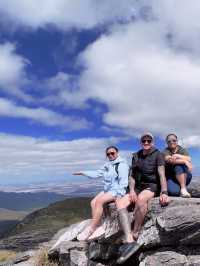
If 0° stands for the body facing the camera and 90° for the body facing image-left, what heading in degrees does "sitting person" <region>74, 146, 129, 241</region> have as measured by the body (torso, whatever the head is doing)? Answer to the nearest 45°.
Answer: approximately 45°

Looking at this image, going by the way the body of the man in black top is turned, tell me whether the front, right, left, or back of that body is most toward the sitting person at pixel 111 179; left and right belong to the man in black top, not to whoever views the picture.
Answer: right

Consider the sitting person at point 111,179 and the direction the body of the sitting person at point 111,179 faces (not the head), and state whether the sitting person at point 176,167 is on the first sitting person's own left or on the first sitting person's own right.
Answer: on the first sitting person's own left

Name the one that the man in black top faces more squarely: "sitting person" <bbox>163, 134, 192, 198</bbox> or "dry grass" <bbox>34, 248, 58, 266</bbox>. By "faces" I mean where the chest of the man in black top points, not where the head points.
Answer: the dry grass

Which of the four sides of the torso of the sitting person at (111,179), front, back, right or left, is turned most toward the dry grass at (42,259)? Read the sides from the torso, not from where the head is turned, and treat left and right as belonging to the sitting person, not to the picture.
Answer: front

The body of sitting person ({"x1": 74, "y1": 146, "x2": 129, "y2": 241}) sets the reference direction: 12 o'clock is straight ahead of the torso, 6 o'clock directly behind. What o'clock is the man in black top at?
The man in black top is roughly at 9 o'clock from the sitting person.
